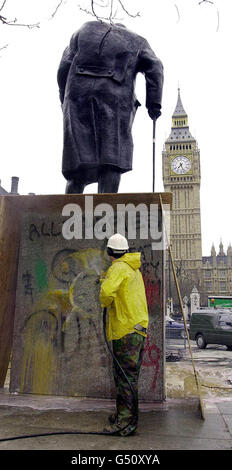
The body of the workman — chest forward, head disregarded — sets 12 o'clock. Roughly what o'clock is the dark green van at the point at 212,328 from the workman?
The dark green van is roughly at 2 o'clock from the workman.

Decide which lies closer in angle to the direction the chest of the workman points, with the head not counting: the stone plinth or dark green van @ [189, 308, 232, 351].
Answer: the stone plinth

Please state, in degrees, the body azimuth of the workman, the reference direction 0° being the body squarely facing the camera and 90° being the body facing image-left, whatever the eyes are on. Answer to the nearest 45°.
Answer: approximately 135°
